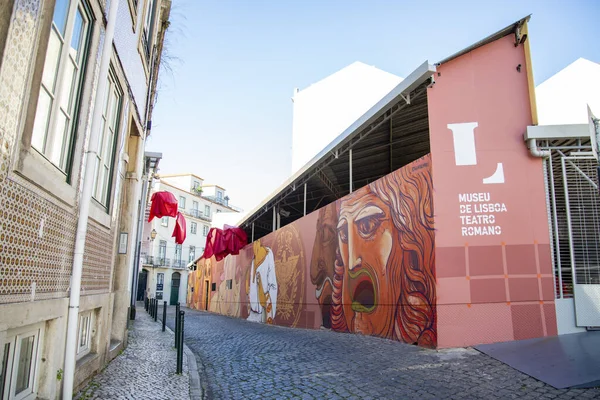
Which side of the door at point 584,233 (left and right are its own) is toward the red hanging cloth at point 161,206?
right

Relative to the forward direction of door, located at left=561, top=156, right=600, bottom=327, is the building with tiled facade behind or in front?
in front

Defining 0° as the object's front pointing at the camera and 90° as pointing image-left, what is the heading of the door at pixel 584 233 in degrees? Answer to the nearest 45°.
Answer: approximately 0°

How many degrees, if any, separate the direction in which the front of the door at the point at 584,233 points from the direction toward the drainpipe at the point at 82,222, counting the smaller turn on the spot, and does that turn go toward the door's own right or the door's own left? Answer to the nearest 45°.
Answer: approximately 45° to the door's own right

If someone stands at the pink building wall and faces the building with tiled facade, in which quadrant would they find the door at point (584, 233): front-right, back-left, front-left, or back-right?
back-left

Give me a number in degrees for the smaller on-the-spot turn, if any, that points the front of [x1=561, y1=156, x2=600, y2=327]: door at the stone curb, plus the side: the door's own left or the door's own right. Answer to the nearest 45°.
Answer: approximately 45° to the door's own right
